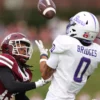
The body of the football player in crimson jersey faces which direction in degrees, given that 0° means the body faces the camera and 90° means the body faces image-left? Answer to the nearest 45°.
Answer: approximately 315°

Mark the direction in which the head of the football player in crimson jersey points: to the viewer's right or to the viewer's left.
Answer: to the viewer's right
